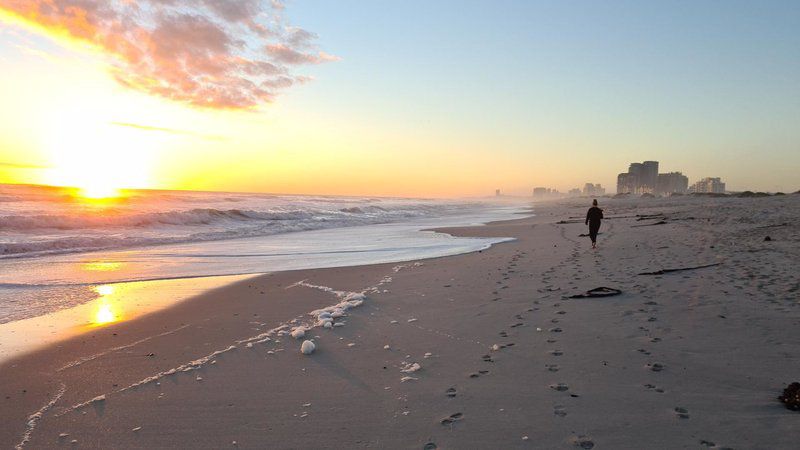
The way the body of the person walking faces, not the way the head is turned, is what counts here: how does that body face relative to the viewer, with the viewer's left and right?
facing away from the viewer

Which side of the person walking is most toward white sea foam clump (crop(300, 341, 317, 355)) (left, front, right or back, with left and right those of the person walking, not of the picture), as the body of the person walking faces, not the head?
back

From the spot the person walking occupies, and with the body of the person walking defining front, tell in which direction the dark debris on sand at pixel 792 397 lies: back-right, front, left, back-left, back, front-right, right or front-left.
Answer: back
